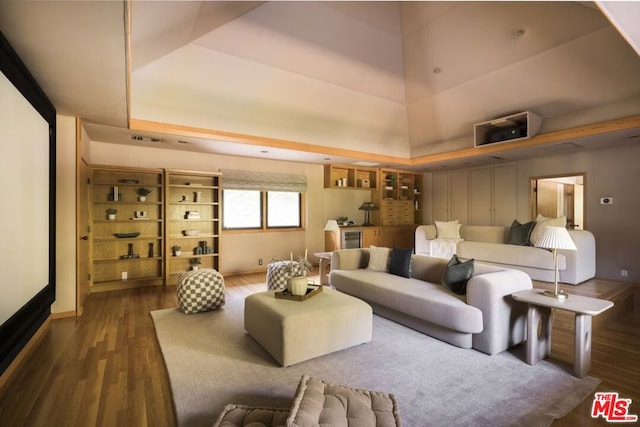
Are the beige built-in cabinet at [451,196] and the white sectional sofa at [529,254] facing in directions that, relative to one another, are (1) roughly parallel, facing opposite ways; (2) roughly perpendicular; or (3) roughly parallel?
roughly parallel

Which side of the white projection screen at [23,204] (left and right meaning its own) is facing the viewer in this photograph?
right

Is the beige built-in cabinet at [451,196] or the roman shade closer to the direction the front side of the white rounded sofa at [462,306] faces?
the roman shade

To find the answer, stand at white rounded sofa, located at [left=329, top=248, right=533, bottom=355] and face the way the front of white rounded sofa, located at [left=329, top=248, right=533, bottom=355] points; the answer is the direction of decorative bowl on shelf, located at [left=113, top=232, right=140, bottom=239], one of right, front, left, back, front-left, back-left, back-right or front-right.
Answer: front-right

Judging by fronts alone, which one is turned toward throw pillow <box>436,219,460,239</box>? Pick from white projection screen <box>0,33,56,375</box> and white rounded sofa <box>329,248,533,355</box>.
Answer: the white projection screen

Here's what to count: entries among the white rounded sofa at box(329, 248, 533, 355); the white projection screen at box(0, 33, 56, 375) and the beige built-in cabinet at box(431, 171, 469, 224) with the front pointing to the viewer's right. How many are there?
1

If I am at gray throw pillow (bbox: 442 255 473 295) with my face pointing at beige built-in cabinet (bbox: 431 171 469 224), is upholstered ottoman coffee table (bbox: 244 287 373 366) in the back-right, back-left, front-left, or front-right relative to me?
back-left

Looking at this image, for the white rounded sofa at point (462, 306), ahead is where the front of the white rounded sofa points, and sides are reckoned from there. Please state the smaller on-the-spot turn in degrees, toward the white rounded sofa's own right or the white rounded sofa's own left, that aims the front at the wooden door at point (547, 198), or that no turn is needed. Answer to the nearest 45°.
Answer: approximately 180°

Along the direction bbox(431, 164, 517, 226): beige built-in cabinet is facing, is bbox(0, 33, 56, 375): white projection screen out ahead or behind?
ahead

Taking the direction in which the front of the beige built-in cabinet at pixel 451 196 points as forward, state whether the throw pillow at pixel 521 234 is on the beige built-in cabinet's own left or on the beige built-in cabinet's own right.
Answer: on the beige built-in cabinet's own left

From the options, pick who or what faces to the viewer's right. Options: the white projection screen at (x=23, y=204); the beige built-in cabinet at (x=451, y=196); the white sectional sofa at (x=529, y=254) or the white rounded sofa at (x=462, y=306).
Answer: the white projection screen

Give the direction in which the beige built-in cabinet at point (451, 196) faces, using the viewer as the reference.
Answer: facing the viewer and to the left of the viewer

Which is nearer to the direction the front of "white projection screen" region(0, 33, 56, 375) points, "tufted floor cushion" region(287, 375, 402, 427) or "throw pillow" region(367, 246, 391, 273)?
the throw pillow

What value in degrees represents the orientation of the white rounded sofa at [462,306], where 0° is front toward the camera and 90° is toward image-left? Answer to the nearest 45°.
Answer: approximately 45°
